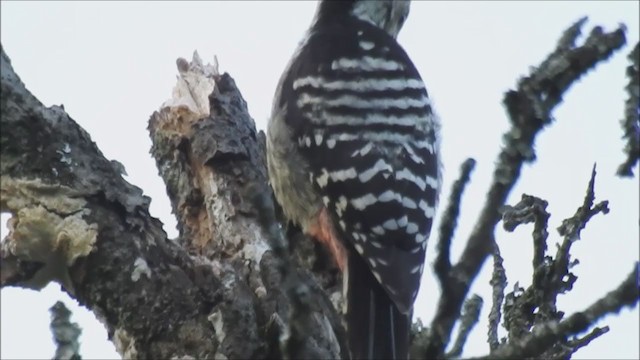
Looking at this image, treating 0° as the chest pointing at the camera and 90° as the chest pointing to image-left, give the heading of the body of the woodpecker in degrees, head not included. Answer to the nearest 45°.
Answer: approximately 135°

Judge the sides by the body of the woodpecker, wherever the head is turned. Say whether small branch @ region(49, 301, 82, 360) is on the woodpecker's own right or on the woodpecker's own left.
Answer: on the woodpecker's own left

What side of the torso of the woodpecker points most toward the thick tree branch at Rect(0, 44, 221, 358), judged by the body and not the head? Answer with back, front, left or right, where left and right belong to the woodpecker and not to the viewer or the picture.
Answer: left
